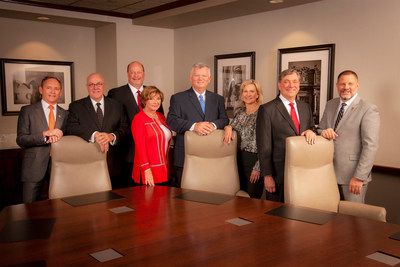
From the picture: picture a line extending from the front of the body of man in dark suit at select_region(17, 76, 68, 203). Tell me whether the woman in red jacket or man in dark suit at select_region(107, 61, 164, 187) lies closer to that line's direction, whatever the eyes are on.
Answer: the woman in red jacket

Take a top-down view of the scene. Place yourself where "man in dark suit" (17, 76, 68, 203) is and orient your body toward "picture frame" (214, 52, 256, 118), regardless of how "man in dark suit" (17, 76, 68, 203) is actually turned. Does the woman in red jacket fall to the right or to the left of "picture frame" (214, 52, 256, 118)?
right

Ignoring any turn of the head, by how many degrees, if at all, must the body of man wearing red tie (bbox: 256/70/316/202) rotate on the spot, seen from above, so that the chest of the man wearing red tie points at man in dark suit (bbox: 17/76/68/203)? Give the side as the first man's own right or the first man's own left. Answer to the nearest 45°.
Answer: approximately 135° to the first man's own right

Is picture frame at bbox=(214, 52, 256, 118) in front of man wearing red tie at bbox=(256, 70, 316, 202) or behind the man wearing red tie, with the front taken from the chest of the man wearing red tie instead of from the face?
behind

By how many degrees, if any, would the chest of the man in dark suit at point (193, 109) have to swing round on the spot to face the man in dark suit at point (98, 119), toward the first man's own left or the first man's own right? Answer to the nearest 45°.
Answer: approximately 90° to the first man's own right

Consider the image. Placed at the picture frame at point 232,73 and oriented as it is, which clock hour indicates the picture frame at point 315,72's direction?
the picture frame at point 315,72 is roughly at 9 o'clock from the picture frame at point 232,73.

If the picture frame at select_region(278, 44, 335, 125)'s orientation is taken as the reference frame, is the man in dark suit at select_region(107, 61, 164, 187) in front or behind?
in front

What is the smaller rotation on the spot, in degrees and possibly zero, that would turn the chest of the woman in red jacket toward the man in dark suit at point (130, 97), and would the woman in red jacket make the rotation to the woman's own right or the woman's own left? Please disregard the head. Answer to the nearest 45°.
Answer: approximately 135° to the woman's own left

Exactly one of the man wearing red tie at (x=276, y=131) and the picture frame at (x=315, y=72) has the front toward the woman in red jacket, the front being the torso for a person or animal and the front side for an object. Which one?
the picture frame

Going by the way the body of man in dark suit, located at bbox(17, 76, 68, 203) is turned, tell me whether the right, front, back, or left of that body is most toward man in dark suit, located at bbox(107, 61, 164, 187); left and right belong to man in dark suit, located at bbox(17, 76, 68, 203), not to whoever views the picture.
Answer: left

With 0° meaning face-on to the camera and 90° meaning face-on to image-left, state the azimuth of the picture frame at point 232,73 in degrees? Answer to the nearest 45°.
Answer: approximately 45°

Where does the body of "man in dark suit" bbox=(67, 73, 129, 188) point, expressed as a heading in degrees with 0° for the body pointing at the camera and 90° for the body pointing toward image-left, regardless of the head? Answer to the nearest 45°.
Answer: approximately 0°
